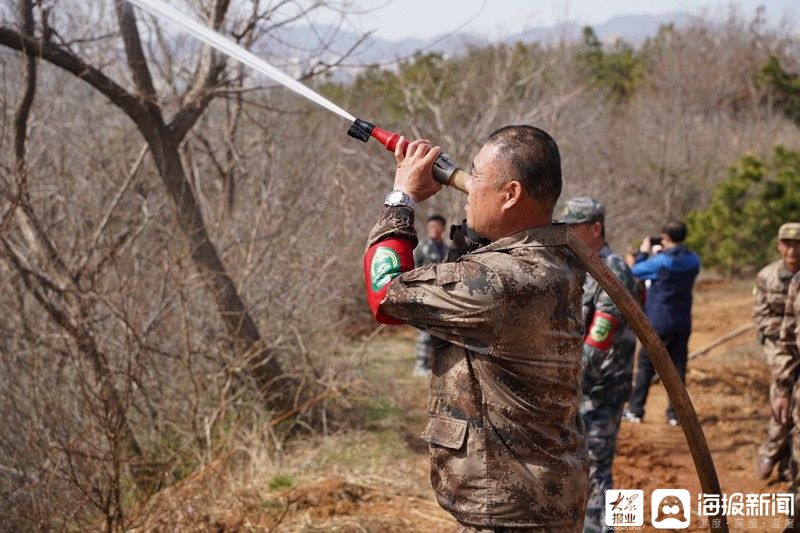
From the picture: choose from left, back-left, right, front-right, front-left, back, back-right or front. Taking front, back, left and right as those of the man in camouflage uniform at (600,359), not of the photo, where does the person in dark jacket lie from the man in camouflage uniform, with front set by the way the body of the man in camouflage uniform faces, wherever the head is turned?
right

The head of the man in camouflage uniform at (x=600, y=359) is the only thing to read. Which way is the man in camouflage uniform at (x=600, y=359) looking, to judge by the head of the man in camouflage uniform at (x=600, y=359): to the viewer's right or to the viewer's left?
to the viewer's left

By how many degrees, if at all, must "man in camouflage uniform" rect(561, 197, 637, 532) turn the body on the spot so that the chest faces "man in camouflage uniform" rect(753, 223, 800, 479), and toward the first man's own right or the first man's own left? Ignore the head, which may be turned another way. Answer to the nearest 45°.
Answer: approximately 135° to the first man's own right

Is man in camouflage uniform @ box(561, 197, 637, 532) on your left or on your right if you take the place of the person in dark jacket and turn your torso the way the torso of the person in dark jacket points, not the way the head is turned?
on your left

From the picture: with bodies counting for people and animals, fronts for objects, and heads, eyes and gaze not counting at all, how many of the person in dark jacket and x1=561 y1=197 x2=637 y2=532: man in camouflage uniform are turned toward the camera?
0

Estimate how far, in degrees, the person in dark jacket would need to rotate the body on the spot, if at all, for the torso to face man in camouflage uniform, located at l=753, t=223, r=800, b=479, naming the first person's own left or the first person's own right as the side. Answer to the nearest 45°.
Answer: approximately 180°

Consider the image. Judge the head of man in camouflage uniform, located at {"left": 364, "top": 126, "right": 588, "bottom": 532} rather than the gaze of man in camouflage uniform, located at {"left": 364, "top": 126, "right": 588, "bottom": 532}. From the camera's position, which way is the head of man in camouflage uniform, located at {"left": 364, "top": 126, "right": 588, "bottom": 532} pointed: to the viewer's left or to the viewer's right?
to the viewer's left

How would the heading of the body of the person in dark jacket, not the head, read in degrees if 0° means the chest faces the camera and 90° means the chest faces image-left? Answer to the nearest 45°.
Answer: approximately 135°

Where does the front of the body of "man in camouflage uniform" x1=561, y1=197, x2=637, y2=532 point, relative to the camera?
to the viewer's left

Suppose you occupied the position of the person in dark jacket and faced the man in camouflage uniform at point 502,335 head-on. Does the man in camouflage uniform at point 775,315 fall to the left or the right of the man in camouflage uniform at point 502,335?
left

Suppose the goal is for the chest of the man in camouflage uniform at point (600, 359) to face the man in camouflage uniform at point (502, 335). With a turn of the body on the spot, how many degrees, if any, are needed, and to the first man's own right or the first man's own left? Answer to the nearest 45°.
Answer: approximately 90° to the first man's own left

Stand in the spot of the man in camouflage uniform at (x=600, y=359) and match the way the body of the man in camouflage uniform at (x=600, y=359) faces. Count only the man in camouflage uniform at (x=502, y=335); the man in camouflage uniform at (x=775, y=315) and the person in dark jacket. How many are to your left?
1
